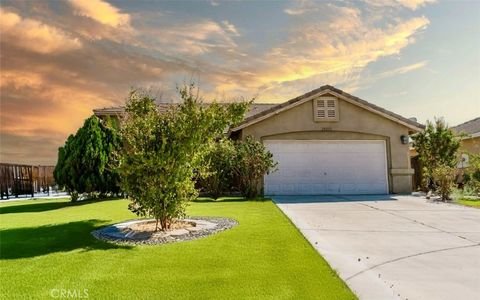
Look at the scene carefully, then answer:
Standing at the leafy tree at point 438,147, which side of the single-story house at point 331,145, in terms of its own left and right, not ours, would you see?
left

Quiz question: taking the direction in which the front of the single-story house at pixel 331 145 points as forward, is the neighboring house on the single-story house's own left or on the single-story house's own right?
on the single-story house's own left

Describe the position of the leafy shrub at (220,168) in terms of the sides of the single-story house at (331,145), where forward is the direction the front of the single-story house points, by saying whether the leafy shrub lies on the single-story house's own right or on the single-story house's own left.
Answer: on the single-story house's own right

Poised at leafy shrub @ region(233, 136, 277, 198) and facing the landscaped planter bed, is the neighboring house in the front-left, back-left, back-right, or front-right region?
back-left

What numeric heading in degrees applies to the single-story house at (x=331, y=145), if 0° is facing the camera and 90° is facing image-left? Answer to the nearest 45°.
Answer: approximately 0°

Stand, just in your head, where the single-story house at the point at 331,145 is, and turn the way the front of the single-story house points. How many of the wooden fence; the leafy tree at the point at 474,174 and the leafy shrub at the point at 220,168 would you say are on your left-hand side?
1

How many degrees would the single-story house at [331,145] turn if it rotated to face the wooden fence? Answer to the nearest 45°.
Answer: approximately 90° to its right

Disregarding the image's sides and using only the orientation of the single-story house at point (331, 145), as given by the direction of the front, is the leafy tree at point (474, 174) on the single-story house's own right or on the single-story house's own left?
on the single-story house's own left
